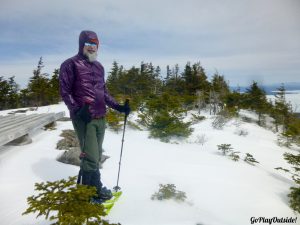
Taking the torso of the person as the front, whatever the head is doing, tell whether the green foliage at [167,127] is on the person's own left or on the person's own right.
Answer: on the person's own left

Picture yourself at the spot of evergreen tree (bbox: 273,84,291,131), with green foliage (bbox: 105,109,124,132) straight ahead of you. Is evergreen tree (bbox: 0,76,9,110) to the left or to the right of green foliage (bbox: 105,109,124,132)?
right

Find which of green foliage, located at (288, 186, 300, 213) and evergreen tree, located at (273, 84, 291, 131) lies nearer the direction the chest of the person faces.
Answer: the green foliage

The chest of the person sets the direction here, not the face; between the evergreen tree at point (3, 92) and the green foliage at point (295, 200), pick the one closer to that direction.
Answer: the green foliage

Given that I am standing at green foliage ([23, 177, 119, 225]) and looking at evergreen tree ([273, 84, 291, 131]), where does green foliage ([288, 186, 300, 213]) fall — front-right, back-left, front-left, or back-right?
front-right

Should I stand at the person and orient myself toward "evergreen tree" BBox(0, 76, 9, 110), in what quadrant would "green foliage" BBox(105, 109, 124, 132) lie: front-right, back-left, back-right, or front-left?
front-right

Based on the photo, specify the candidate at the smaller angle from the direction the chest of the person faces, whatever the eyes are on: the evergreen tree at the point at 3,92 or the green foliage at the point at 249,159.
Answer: the green foliage

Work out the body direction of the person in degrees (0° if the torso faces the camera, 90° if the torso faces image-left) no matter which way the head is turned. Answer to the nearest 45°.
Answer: approximately 315°

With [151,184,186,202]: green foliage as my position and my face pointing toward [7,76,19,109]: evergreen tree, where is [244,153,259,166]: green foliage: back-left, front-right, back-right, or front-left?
front-right

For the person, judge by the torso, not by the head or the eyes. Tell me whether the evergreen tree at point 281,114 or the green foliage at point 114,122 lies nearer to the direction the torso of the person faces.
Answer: the evergreen tree

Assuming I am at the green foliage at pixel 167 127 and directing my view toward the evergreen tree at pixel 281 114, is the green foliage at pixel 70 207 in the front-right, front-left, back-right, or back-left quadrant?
back-right

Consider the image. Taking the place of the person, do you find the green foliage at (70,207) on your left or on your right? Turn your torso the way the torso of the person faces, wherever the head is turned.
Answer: on your right

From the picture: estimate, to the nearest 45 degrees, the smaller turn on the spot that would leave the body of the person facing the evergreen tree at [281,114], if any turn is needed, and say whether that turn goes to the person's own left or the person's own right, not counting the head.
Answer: approximately 90° to the person's own left
